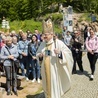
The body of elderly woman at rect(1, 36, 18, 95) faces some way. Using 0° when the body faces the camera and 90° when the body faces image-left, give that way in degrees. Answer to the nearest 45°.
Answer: approximately 0°

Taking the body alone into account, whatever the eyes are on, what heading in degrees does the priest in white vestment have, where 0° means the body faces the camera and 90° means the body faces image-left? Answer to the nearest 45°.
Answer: approximately 45°
